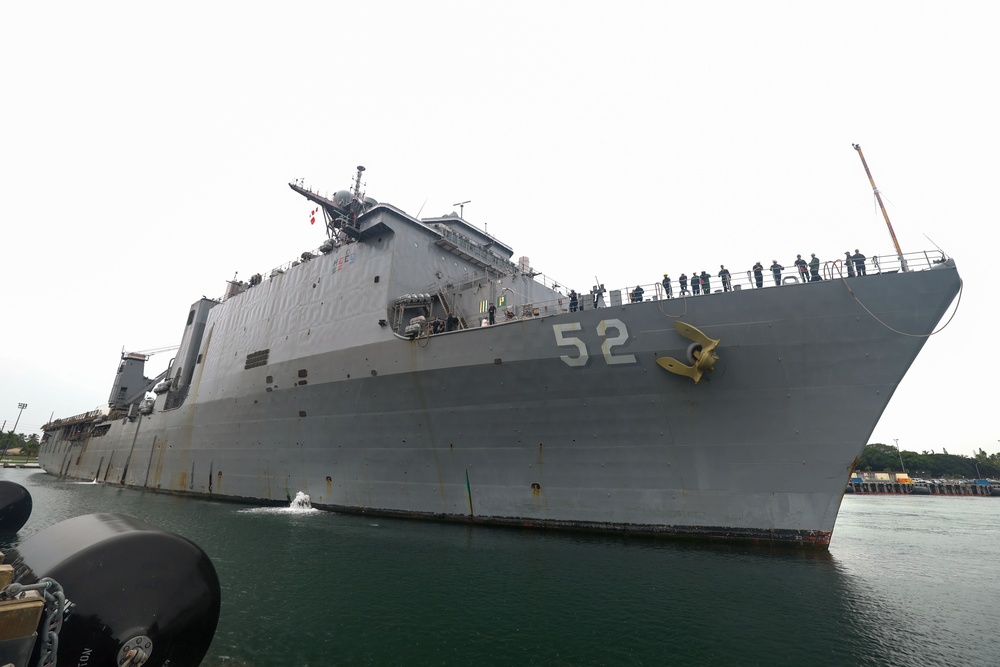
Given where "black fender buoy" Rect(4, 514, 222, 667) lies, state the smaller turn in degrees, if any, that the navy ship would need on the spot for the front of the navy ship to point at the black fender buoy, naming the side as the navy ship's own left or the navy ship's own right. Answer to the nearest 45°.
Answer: approximately 90° to the navy ship's own right

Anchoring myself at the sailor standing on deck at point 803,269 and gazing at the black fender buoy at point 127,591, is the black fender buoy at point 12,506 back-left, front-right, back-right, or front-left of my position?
front-right

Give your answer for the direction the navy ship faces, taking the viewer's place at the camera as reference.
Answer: facing the viewer and to the right of the viewer
